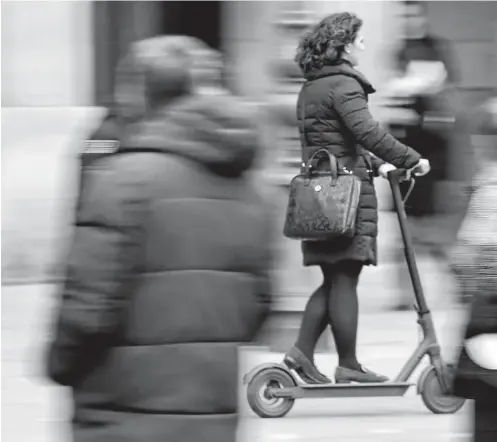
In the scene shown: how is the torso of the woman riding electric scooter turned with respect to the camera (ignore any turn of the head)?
to the viewer's right

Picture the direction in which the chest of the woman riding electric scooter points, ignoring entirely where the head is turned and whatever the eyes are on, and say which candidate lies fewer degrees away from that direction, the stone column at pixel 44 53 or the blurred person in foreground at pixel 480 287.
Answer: the blurred person in foreground

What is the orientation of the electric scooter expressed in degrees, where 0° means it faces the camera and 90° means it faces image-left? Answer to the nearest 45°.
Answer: approximately 270°

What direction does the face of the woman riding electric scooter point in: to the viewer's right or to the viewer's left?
to the viewer's right

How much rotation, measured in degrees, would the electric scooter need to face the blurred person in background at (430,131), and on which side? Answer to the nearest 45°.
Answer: approximately 90° to its left

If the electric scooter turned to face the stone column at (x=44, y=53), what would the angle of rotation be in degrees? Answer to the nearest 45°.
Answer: approximately 135° to its left
